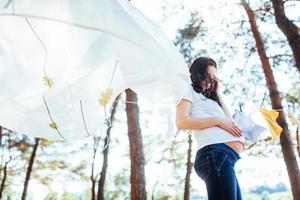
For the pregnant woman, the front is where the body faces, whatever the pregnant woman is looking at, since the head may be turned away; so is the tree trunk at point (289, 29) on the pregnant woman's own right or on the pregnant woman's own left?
on the pregnant woman's own left

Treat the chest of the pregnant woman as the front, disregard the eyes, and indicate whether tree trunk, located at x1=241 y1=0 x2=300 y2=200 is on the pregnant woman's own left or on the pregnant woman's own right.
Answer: on the pregnant woman's own left

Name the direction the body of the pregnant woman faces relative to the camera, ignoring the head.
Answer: to the viewer's right

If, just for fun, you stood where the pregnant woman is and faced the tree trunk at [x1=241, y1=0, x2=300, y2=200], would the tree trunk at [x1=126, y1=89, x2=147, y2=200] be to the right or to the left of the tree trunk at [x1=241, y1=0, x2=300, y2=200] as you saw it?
left

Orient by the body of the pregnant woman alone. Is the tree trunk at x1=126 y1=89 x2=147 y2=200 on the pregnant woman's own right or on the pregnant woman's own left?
on the pregnant woman's own left

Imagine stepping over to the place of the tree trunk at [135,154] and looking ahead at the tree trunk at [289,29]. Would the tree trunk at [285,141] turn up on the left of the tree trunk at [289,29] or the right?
left
